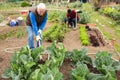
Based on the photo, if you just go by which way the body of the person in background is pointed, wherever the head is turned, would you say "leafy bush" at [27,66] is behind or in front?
in front
